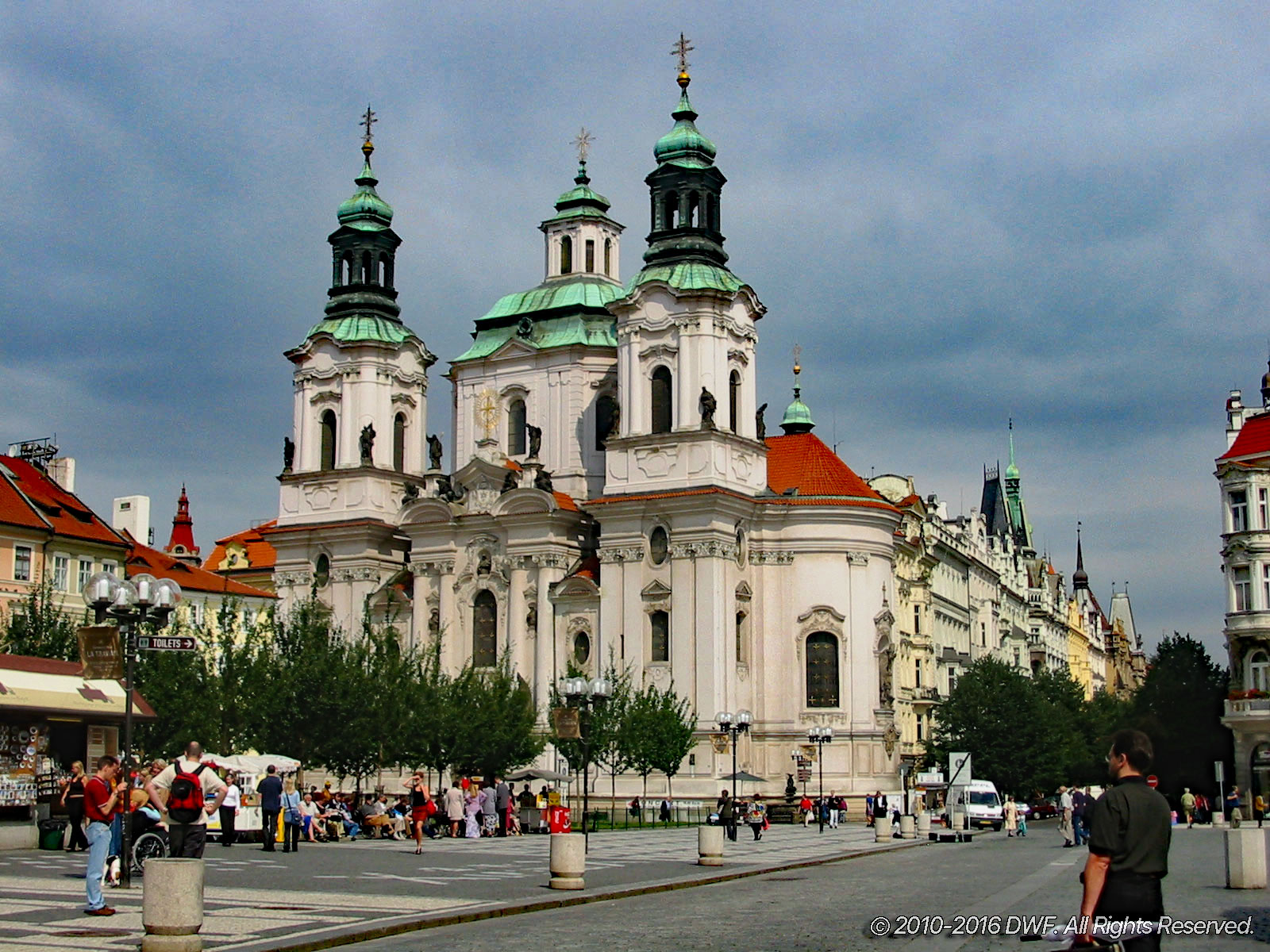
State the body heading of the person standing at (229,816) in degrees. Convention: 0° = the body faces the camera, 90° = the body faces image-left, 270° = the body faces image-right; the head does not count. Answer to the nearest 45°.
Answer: approximately 45°

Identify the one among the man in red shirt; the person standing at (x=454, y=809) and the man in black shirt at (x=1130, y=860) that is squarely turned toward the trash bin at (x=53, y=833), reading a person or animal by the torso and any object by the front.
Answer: the man in black shirt

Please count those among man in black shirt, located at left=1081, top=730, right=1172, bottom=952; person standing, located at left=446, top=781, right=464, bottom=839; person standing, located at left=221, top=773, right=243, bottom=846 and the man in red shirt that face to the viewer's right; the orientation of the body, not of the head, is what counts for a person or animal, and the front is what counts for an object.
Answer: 1

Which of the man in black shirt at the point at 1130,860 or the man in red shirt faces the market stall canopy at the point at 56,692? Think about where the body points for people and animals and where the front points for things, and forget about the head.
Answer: the man in black shirt

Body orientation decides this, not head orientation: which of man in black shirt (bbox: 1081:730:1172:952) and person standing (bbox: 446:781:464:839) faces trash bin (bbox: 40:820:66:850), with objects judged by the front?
the man in black shirt

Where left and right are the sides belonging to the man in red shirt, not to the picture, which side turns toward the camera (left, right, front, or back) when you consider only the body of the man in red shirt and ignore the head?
right

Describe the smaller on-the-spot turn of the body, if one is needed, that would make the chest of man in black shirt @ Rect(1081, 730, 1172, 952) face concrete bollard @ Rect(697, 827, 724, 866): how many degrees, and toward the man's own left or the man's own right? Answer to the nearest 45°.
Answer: approximately 45° to the man's own right

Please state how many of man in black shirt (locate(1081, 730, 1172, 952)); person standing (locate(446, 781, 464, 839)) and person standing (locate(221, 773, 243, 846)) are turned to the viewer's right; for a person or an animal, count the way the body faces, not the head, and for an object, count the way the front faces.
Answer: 0

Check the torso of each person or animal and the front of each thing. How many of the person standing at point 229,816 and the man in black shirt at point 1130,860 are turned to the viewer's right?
0

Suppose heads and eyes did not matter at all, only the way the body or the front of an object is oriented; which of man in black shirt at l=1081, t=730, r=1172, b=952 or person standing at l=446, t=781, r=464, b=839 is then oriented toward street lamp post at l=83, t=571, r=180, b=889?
the man in black shirt

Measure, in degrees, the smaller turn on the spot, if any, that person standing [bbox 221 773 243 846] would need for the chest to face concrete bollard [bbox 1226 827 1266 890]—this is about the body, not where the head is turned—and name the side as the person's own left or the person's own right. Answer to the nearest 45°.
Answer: approximately 90° to the person's own left
